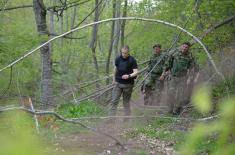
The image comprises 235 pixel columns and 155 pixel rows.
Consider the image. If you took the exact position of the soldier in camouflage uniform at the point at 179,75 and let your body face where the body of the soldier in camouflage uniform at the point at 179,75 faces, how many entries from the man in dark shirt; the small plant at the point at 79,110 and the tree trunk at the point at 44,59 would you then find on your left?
0

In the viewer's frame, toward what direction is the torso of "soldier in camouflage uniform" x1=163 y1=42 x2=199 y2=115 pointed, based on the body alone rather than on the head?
toward the camera

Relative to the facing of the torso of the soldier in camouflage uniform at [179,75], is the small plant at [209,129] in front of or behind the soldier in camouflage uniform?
in front

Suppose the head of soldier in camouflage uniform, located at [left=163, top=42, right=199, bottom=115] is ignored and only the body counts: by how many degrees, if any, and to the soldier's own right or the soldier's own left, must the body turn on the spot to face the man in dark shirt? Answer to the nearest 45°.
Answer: approximately 45° to the soldier's own right

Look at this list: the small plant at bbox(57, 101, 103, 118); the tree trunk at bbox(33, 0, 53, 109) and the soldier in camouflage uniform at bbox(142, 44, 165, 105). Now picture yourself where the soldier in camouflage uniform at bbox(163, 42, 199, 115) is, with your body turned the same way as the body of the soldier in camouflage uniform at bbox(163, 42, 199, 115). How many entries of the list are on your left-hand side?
0

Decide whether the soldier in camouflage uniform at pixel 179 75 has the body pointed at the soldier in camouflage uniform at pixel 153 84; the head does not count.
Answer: no

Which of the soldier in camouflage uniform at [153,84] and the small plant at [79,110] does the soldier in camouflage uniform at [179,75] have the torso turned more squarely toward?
the small plant

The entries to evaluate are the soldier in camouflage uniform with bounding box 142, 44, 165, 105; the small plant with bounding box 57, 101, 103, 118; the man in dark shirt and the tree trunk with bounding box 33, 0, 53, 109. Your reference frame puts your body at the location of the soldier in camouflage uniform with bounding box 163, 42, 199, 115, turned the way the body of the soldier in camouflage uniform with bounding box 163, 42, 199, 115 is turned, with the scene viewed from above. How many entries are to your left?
0

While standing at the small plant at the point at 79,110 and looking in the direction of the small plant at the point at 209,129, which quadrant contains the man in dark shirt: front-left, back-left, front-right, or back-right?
front-left

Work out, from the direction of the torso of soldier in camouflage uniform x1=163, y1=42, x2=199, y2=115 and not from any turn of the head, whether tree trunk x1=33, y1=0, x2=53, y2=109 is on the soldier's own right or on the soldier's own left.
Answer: on the soldier's own right

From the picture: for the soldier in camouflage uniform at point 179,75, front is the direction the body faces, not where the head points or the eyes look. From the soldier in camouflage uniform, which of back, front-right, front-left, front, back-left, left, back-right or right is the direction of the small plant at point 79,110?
right

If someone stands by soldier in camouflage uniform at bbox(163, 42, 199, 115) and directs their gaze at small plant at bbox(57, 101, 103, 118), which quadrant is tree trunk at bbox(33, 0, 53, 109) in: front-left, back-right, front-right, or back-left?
front-right
